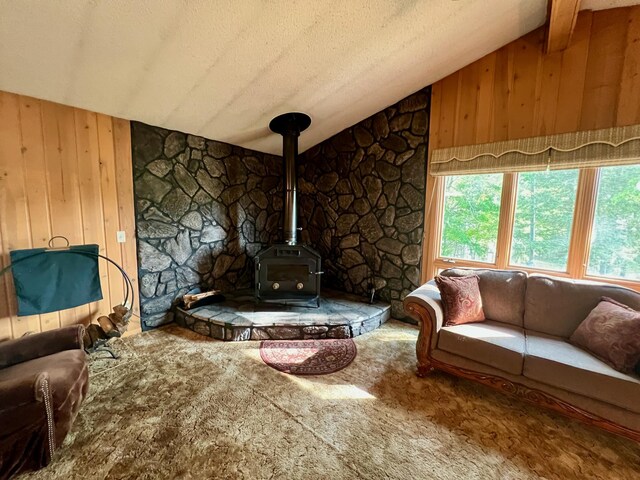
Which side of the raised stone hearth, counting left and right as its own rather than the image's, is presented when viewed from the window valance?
left

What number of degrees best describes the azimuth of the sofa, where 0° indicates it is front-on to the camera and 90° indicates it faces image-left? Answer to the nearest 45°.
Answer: approximately 45°

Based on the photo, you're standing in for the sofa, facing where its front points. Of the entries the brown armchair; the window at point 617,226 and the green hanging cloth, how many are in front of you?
2

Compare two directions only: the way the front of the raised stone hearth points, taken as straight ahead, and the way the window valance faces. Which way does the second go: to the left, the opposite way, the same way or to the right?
to the right

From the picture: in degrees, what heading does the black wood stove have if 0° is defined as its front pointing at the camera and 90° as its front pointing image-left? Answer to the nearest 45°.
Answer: approximately 0°

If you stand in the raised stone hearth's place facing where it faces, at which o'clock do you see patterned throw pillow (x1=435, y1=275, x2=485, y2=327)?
The patterned throw pillow is roughly at 10 o'clock from the raised stone hearth.

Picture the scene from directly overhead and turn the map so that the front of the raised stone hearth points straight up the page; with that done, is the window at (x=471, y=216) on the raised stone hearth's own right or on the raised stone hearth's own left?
on the raised stone hearth's own left

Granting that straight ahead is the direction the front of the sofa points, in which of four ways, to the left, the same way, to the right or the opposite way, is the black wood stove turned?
to the left
